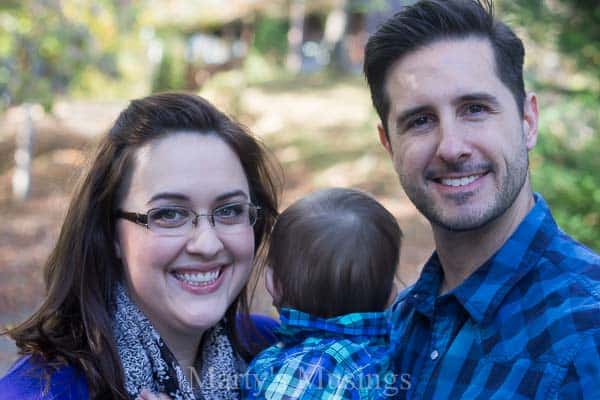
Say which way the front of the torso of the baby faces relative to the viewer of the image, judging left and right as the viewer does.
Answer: facing away from the viewer

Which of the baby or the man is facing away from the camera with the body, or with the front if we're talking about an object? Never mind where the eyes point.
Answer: the baby

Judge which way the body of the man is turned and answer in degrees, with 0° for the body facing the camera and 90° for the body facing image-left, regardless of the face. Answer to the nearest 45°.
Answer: approximately 45°

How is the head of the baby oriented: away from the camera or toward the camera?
away from the camera

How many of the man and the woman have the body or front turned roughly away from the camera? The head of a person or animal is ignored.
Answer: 0
